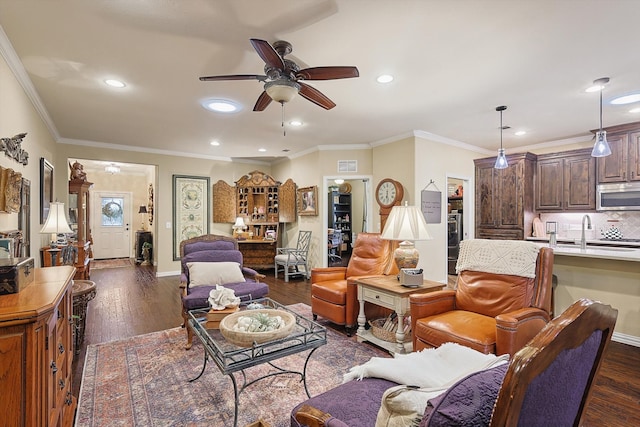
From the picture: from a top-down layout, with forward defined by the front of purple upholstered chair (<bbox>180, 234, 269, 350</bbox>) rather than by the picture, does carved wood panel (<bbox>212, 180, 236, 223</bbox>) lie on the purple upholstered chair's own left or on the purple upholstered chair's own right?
on the purple upholstered chair's own left

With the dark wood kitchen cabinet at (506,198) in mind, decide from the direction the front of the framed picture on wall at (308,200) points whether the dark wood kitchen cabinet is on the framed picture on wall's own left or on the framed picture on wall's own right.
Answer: on the framed picture on wall's own left

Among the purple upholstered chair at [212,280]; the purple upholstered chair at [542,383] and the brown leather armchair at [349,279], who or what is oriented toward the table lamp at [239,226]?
the purple upholstered chair at [542,383]

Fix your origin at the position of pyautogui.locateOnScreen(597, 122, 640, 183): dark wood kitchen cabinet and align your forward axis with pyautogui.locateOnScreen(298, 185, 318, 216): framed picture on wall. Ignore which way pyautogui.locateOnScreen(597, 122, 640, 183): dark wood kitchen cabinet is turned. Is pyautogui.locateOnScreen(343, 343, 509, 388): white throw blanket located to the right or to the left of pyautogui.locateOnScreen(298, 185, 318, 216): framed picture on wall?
left

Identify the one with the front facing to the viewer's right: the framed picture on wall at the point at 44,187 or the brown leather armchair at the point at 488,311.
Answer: the framed picture on wall

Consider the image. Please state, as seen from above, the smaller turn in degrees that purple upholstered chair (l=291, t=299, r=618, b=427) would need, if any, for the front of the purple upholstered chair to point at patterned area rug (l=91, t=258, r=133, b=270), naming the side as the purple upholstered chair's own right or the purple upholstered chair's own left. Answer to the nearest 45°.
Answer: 0° — it already faces it

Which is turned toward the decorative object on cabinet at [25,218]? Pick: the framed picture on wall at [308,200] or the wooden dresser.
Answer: the framed picture on wall

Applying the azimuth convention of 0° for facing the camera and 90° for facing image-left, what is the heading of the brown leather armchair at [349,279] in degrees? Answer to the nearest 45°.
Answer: approximately 45°

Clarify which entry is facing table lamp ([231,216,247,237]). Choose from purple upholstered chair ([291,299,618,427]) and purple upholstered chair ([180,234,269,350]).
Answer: purple upholstered chair ([291,299,618,427])

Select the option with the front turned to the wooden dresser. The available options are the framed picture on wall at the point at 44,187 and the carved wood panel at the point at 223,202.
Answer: the carved wood panel

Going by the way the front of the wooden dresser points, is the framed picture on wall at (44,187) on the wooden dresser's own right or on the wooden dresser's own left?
on the wooden dresser's own left

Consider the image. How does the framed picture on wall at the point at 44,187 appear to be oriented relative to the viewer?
to the viewer's right
